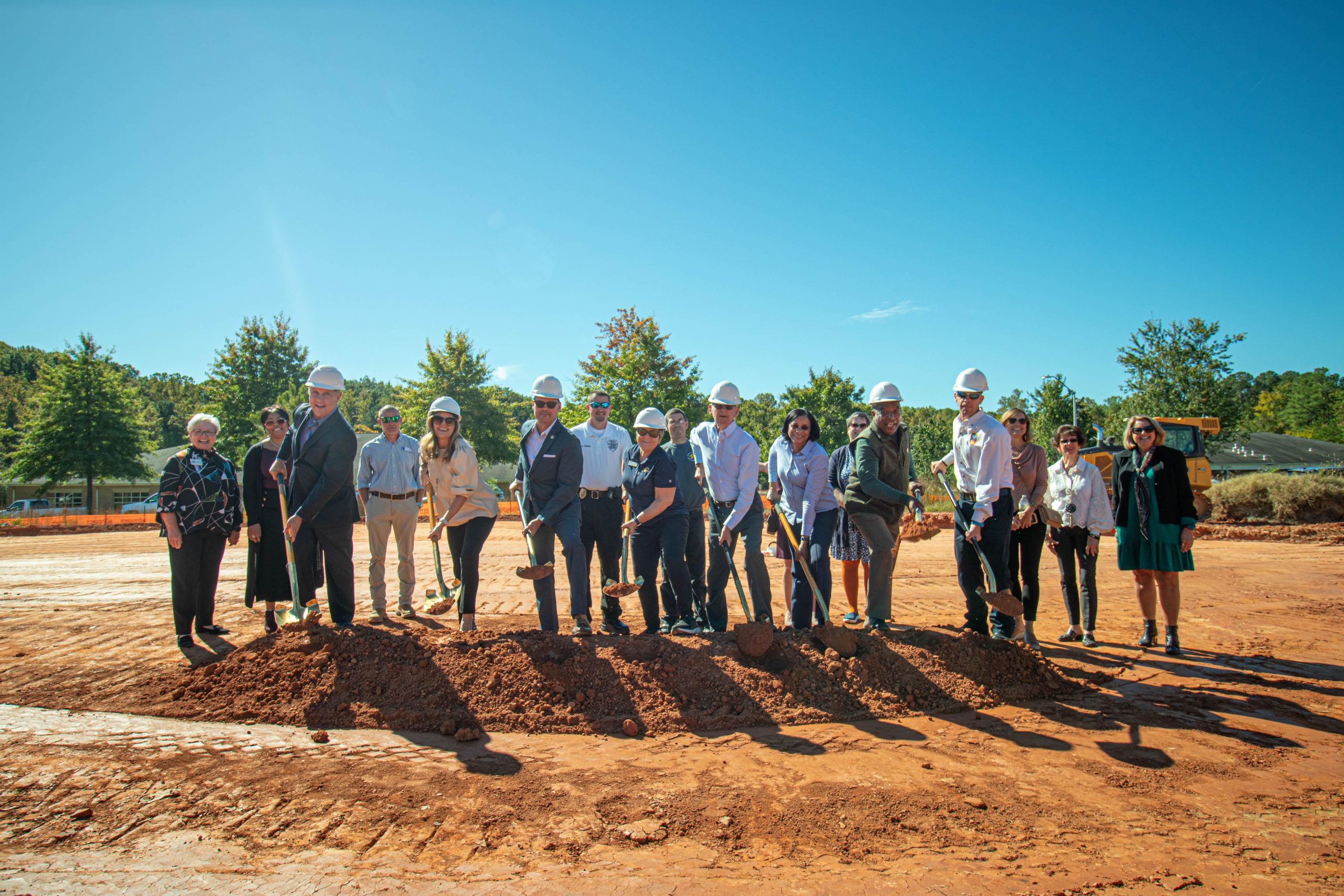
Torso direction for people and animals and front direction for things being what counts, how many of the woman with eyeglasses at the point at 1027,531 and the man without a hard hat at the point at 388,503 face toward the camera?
2

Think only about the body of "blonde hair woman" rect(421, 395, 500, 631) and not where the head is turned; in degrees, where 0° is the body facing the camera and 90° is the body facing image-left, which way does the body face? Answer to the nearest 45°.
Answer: approximately 45°

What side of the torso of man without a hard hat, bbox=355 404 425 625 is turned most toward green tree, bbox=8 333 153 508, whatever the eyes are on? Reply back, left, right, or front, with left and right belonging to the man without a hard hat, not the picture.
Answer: back

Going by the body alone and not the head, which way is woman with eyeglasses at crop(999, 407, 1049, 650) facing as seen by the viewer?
toward the camera

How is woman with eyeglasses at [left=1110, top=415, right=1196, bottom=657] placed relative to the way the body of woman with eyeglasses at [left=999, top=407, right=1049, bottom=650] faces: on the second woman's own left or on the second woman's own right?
on the second woman's own left

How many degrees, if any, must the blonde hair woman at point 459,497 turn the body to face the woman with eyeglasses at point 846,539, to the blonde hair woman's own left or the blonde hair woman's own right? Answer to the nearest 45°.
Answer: approximately 135° to the blonde hair woman's own left

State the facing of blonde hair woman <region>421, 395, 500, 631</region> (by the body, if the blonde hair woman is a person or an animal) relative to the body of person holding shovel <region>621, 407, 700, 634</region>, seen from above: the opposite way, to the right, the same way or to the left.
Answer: the same way

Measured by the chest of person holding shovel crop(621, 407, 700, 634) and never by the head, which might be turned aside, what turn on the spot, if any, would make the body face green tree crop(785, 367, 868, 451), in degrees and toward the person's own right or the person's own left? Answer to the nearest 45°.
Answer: approximately 135° to the person's own right

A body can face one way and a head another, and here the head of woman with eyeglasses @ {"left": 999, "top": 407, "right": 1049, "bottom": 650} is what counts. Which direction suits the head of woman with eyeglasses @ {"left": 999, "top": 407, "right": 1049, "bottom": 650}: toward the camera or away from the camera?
toward the camera

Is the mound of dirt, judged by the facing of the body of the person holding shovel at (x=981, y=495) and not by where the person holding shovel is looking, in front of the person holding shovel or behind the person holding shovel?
in front

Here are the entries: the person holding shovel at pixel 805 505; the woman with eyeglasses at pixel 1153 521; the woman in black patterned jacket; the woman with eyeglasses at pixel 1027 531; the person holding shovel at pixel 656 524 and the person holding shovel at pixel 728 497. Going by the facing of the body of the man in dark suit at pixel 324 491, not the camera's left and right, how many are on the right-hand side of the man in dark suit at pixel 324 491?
1

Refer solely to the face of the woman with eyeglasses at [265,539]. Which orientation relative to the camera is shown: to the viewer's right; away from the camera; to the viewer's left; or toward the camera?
toward the camera

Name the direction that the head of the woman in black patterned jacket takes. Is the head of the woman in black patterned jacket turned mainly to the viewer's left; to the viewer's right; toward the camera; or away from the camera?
toward the camera

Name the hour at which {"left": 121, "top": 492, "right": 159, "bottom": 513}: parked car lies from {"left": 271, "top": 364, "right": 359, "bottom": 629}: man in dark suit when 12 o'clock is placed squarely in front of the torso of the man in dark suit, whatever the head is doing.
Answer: The parked car is roughly at 4 o'clock from the man in dark suit.

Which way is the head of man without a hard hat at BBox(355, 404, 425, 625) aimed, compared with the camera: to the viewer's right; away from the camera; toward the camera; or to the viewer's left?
toward the camera

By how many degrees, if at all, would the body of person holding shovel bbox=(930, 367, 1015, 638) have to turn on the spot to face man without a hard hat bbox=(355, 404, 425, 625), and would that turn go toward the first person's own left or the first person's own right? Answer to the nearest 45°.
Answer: approximately 45° to the first person's own right

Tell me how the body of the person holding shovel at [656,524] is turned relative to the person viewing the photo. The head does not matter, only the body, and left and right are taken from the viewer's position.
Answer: facing the viewer and to the left of the viewer

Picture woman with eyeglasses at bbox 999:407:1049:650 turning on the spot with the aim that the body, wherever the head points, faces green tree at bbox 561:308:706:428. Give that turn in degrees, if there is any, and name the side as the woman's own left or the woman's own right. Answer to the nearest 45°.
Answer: approximately 135° to the woman's own right
